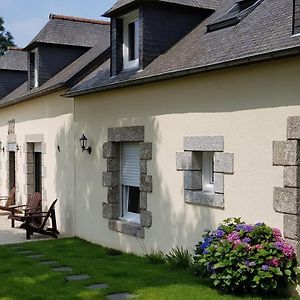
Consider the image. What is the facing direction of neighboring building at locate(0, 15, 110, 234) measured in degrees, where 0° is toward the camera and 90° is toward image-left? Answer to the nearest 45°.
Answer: approximately 45°

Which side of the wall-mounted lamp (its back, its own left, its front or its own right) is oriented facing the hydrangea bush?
left

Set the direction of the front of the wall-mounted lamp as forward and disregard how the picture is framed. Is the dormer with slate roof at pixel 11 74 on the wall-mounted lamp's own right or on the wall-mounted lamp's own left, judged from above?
on the wall-mounted lamp's own right
